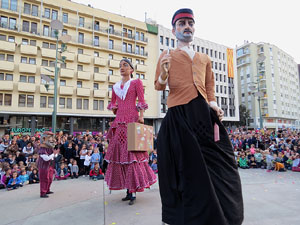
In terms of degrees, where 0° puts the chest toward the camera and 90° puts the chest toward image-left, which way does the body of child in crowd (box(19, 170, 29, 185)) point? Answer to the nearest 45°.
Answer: approximately 315°

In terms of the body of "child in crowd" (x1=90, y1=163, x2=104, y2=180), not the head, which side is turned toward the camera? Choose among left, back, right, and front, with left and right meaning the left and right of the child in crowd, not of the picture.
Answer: front

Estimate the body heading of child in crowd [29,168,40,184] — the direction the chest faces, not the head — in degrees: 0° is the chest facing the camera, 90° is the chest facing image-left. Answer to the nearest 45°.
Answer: approximately 315°

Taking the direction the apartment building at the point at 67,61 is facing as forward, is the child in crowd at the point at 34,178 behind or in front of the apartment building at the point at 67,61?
in front

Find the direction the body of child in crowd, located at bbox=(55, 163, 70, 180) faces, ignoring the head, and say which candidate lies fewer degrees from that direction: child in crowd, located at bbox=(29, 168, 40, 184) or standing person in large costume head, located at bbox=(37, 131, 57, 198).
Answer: the standing person in large costume head

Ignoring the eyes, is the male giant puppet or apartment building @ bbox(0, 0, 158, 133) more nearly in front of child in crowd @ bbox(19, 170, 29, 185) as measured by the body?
the male giant puppet

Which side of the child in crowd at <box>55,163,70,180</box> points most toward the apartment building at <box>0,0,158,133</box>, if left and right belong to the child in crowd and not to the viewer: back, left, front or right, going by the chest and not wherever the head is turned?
back

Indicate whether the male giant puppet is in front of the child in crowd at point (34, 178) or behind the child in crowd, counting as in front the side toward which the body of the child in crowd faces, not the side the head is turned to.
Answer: in front

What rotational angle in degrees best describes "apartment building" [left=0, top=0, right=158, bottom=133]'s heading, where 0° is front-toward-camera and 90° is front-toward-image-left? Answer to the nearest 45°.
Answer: approximately 315°

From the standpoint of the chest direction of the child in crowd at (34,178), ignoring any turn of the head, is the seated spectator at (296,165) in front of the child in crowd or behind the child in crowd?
in front

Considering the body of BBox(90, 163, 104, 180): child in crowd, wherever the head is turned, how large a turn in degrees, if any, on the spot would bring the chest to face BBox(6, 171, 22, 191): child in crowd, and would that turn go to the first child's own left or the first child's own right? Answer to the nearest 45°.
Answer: approximately 90° to the first child's own right

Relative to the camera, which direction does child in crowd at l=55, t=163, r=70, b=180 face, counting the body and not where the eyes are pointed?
toward the camera

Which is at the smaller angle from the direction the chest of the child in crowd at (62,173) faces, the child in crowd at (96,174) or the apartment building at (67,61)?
the child in crowd
